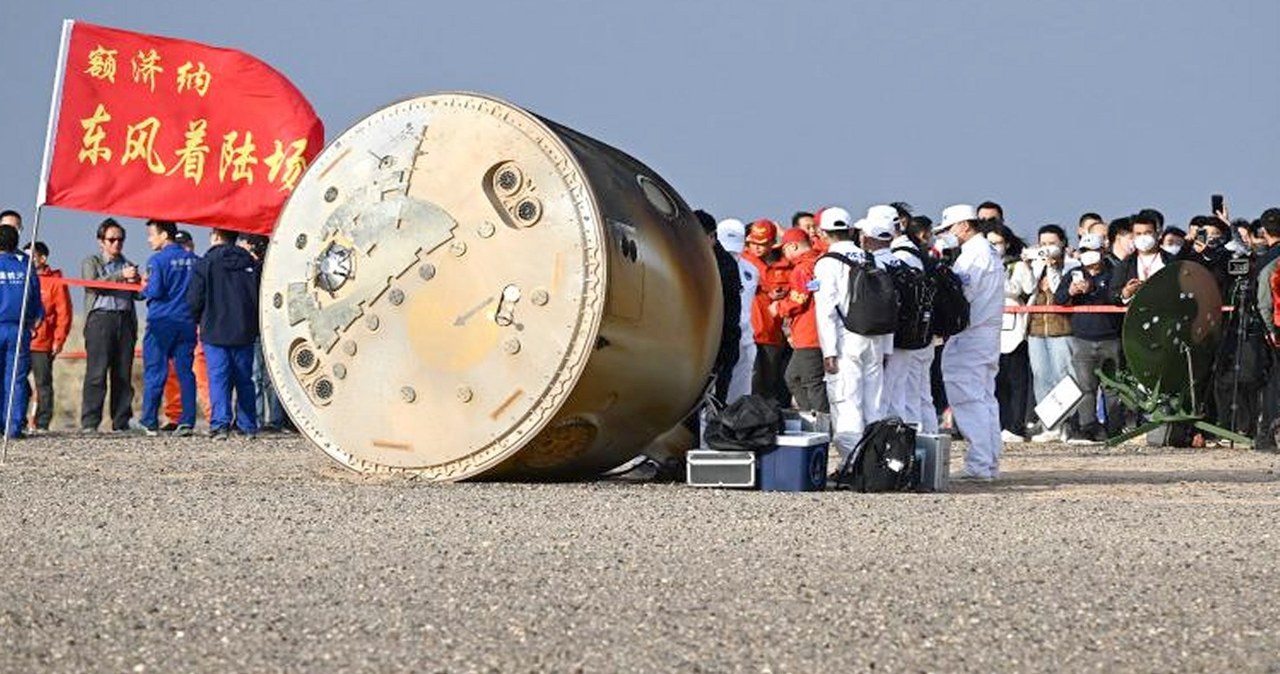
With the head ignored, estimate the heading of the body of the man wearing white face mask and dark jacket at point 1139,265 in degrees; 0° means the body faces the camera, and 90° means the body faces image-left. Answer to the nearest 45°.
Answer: approximately 0°

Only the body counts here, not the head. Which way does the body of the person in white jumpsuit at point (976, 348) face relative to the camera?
to the viewer's left

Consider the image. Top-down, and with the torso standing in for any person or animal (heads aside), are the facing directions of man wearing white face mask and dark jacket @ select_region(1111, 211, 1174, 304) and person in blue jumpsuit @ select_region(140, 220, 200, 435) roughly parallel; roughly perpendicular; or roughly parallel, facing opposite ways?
roughly perpendicular

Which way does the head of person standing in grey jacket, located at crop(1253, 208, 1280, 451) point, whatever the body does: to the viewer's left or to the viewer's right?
to the viewer's left

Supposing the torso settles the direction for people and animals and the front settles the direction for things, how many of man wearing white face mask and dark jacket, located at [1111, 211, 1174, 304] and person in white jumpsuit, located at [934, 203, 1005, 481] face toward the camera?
1
